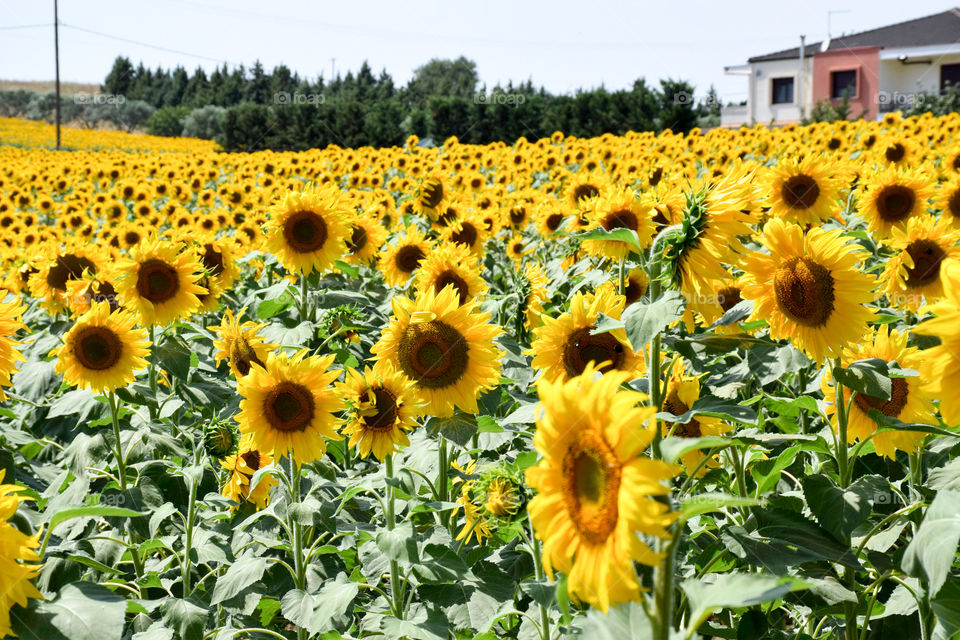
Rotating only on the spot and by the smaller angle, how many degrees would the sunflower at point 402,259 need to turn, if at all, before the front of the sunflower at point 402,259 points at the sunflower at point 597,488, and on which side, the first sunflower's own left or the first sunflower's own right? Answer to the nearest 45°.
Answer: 0° — it already faces it

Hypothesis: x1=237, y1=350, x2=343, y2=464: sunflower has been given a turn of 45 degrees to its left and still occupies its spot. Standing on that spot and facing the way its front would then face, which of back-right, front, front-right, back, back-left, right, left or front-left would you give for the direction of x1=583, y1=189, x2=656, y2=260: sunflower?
left

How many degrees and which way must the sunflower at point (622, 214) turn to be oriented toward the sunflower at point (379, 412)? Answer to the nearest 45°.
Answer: approximately 45° to its right

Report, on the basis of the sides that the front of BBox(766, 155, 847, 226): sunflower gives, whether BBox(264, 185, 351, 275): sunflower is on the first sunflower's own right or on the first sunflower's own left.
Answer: on the first sunflower's own right
